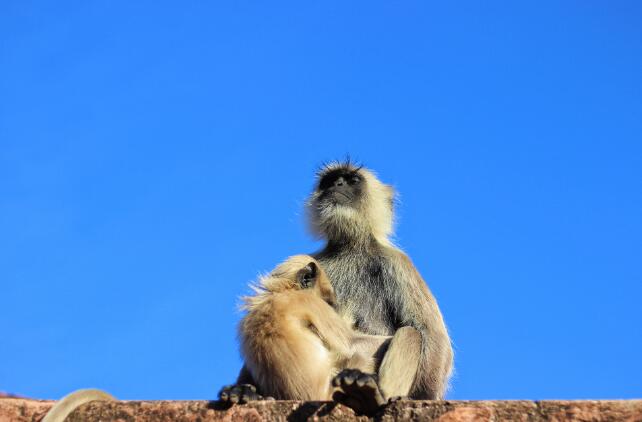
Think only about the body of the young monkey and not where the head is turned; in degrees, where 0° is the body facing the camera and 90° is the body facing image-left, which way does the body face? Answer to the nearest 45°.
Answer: approximately 225°

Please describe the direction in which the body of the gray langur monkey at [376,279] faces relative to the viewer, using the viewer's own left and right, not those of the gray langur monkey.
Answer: facing the viewer and to the left of the viewer

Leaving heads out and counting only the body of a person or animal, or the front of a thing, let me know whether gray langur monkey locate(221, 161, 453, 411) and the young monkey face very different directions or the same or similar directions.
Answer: very different directions
